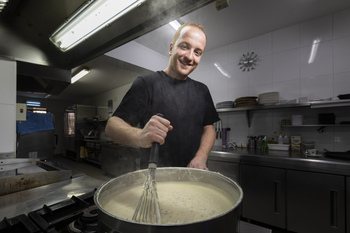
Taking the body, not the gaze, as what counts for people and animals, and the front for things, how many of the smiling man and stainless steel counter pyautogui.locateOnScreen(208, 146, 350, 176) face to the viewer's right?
0

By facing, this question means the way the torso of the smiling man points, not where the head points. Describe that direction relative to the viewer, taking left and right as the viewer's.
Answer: facing the viewer

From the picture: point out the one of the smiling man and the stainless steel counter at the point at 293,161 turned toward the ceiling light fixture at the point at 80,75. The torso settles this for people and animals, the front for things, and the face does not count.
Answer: the stainless steel counter

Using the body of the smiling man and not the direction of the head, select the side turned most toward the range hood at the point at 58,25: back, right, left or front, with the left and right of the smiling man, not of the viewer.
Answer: right

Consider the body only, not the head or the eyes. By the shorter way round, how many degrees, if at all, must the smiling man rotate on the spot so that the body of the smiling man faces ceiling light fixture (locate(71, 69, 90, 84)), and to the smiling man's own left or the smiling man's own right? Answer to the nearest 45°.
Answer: approximately 135° to the smiling man's own right

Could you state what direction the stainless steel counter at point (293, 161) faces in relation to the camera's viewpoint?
facing the viewer and to the left of the viewer

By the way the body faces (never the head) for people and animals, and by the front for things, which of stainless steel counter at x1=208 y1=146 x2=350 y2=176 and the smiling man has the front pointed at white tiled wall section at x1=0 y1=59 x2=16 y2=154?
the stainless steel counter
